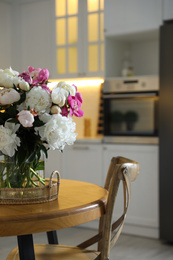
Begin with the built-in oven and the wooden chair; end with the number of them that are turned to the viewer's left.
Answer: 1

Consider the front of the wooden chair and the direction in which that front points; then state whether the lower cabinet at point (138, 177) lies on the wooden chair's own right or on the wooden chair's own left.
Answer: on the wooden chair's own right

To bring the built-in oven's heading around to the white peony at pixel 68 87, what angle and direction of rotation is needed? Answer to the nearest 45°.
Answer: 0° — it already faces it

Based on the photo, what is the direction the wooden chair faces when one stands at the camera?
facing to the left of the viewer

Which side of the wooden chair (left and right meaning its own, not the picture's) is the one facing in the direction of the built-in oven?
right

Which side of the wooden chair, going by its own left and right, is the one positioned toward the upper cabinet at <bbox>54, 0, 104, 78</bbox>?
right

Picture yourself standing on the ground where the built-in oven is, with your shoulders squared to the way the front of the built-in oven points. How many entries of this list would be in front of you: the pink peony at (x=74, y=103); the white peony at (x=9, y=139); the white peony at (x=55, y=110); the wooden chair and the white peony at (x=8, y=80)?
5

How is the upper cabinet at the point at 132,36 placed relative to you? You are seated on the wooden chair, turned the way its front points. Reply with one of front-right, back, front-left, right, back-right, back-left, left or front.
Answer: right

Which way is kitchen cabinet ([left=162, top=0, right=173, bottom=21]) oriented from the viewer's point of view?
toward the camera

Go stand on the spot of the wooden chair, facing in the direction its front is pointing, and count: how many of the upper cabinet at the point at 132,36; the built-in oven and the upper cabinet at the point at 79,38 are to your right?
3

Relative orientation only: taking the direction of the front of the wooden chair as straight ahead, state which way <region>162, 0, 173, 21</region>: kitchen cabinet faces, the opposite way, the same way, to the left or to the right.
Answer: to the left
